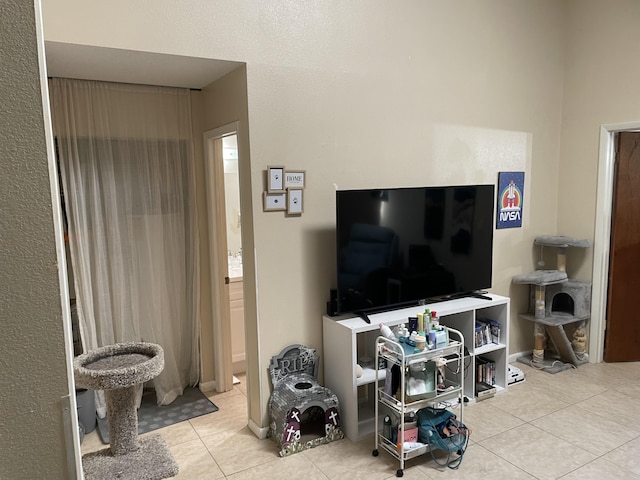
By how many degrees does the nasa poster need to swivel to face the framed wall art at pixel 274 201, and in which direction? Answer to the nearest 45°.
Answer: approximately 90° to its right

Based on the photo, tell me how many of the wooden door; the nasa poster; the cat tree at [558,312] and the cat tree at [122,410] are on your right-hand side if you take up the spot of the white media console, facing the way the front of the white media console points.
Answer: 1

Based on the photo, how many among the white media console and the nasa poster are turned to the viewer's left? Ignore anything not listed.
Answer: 0

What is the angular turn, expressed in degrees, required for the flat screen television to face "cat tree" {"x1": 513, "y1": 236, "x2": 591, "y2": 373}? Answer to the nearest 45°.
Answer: approximately 90° to its left

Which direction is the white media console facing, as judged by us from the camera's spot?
facing the viewer and to the right of the viewer

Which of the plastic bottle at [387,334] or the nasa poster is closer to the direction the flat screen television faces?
the plastic bottle

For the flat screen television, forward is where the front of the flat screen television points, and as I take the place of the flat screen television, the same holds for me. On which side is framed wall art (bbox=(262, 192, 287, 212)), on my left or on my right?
on my right

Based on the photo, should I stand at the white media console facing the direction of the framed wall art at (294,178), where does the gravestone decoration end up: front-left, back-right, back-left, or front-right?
front-left

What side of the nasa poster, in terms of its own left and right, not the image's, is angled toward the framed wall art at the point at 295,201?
right

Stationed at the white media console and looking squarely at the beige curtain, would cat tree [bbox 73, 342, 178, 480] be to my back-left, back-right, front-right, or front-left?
front-left

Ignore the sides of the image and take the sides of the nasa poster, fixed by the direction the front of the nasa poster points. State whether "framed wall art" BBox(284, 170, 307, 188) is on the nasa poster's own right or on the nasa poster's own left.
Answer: on the nasa poster's own right

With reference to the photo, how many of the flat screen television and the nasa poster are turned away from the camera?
0

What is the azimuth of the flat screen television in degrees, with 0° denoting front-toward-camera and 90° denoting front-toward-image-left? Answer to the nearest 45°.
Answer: approximately 315°

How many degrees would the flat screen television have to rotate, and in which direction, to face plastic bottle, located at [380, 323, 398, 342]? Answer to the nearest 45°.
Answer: approximately 45° to its right

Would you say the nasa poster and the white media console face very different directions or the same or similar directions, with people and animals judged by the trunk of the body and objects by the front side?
same or similar directions

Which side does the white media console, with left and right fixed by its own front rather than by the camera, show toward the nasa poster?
left
